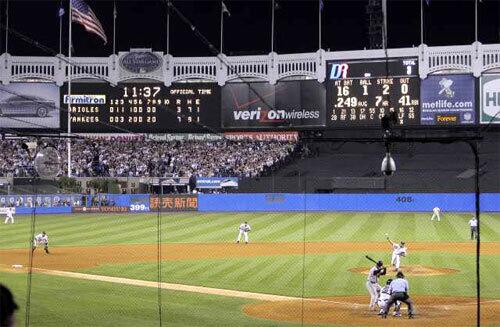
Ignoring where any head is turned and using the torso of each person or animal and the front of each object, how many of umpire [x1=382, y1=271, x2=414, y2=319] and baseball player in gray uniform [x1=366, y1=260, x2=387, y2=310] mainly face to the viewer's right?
1

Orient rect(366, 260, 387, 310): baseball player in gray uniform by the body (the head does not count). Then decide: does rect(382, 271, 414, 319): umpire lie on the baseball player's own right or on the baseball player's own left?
on the baseball player's own right

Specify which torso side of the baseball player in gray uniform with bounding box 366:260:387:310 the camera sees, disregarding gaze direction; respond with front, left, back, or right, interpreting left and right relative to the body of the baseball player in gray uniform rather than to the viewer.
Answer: right

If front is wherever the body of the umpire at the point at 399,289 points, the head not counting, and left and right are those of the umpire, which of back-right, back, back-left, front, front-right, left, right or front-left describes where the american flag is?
front-left

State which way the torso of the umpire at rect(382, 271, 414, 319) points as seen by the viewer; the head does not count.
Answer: away from the camera

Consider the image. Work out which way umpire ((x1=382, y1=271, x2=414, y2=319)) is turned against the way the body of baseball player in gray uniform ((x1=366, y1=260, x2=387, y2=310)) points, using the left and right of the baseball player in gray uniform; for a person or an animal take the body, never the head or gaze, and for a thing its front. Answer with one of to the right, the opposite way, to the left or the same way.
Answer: to the left

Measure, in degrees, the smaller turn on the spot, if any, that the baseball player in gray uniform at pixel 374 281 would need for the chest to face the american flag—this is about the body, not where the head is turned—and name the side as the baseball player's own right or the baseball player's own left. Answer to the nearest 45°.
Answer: approximately 135° to the baseball player's own left

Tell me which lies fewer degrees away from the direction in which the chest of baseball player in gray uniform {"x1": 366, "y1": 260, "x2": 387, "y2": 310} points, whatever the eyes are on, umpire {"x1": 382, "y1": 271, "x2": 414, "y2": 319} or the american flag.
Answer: the umpire
